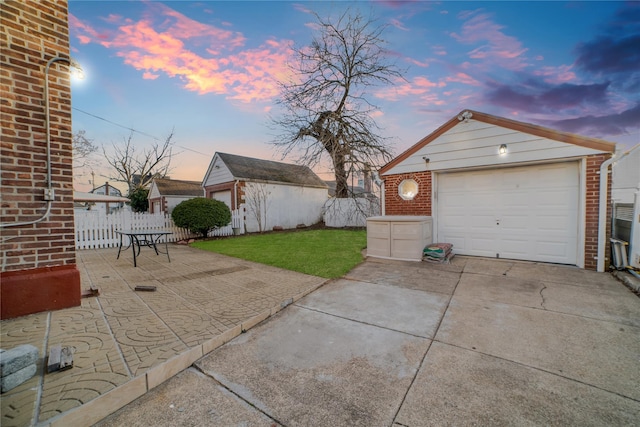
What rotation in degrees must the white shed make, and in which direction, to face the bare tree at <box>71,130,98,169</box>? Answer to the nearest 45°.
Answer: approximately 90° to its right

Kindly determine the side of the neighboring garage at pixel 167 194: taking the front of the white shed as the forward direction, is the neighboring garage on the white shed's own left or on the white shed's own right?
on the white shed's own right

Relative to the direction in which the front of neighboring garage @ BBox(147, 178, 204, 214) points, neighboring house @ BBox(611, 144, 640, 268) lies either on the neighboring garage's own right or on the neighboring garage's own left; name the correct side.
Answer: on the neighboring garage's own left

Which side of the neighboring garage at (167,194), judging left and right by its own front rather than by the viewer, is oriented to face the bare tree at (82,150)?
right

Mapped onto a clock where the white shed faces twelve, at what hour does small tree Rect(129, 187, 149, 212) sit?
The small tree is roughly at 3 o'clock from the white shed.

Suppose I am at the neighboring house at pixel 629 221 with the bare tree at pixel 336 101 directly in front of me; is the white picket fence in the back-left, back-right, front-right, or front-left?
front-left

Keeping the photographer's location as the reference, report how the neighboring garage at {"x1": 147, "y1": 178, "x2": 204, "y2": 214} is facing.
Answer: facing the viewer and to the left of the viewer

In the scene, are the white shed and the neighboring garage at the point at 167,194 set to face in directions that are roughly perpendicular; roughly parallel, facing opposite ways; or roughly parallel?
roughly parallel

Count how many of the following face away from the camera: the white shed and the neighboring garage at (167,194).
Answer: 0

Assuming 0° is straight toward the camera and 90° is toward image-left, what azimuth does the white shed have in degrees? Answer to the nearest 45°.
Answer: approximately 45°

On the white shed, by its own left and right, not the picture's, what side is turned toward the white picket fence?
front

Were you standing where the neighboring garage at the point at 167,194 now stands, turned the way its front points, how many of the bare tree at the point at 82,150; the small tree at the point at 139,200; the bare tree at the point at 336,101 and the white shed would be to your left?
2

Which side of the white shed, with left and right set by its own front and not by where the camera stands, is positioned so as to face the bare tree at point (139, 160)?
right
